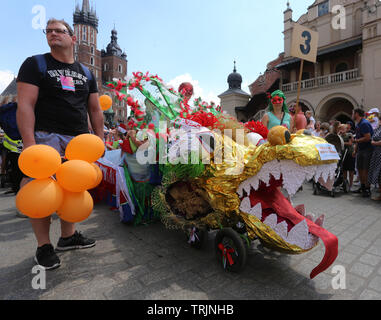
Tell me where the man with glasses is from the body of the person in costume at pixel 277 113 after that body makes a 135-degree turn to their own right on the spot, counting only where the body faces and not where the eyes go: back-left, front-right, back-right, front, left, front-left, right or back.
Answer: left

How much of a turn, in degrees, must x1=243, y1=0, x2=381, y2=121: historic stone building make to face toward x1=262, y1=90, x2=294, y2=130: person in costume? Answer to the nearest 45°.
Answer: approximately 45° to its left

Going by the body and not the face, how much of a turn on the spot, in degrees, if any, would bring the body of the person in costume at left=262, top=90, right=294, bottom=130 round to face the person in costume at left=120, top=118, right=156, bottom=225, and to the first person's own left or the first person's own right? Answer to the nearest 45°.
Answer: approximately 90° to the first person's own right

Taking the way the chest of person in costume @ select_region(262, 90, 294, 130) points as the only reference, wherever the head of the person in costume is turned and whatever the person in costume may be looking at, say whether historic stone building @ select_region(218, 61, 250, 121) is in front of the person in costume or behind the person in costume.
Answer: behind

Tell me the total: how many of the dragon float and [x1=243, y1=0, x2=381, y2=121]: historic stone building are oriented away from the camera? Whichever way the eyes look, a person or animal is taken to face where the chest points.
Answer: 0

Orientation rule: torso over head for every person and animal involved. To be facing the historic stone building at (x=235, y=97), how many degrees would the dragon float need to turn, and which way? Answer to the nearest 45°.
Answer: approximately 135° to its left

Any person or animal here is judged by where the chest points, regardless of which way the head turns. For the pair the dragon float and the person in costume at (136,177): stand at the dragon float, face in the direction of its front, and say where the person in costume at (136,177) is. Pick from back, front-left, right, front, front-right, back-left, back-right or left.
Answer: back

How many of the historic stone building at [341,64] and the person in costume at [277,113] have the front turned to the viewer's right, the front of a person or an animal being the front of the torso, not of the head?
0

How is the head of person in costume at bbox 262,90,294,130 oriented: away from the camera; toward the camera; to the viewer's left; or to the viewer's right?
toward the camera

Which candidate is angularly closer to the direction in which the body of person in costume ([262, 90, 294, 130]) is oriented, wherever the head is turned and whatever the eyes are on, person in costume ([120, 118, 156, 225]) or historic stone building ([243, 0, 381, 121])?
the person in costume

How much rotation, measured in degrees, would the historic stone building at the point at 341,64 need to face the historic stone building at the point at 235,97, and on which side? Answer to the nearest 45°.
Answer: approximately 90° to its right

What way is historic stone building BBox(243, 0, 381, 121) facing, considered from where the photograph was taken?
facing the viewer and to the left of the viewer

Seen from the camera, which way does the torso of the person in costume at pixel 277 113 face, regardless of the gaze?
toward the camera
